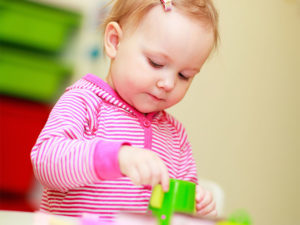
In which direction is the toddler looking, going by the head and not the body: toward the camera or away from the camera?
toward the camera

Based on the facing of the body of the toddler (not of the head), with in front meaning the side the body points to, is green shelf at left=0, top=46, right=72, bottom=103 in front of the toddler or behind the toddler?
behind

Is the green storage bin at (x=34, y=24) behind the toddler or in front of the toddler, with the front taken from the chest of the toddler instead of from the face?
behind

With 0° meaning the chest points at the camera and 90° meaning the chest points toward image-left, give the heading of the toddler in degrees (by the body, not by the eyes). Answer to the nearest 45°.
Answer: approximately 315°
